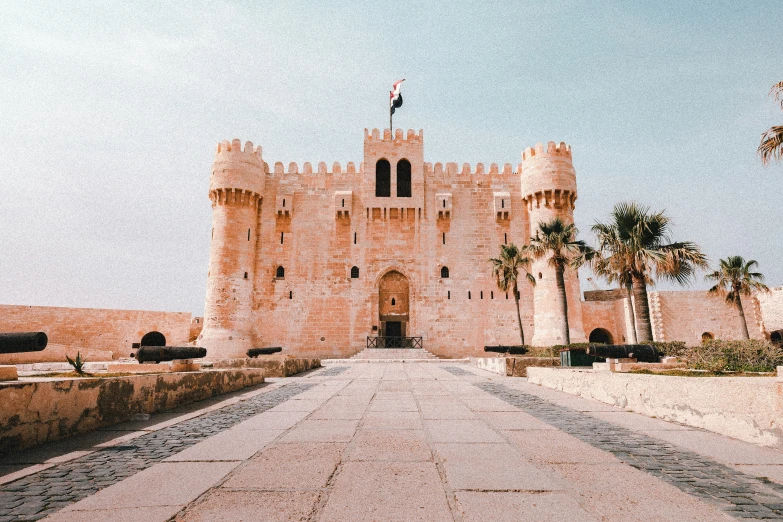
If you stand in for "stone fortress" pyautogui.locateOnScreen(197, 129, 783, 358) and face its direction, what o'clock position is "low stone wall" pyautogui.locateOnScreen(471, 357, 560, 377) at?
The low stone wall is roughly at 11 o'clock from the stone fortress.

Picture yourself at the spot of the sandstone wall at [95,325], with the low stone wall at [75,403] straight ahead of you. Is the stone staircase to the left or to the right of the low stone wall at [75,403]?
left

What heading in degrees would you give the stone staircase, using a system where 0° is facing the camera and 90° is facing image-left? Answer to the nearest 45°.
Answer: approximately 0°

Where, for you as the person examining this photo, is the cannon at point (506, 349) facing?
facing to the left of the viewer

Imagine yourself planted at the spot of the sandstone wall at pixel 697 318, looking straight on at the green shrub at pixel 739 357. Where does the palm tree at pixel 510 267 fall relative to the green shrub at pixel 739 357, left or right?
right

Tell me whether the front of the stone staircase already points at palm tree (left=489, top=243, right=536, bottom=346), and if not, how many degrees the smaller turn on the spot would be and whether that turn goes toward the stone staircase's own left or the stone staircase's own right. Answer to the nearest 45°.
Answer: approximately 90° to the stone staircase's own left

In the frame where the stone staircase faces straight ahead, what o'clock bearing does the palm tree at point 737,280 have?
The palm tree is roughly at 9 o'clock from the stone staircase.

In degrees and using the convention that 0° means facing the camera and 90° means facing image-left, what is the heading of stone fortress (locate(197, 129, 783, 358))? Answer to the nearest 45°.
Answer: approximately 0°

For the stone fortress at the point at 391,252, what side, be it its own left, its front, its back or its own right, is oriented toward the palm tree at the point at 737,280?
left

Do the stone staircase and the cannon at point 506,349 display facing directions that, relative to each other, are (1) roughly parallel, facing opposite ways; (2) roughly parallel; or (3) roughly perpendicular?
roughly perpendicular
